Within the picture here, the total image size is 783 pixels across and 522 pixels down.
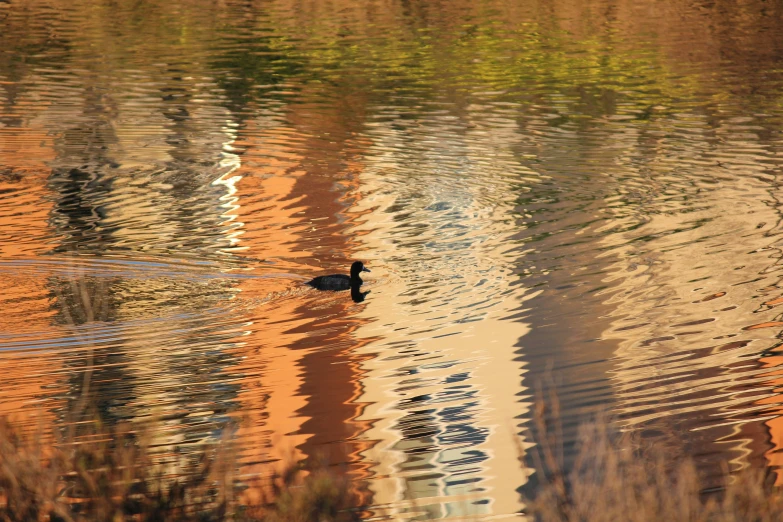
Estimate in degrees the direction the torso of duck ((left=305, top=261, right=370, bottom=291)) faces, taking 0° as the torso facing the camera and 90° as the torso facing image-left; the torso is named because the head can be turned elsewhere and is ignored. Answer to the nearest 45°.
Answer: approximately 270°
